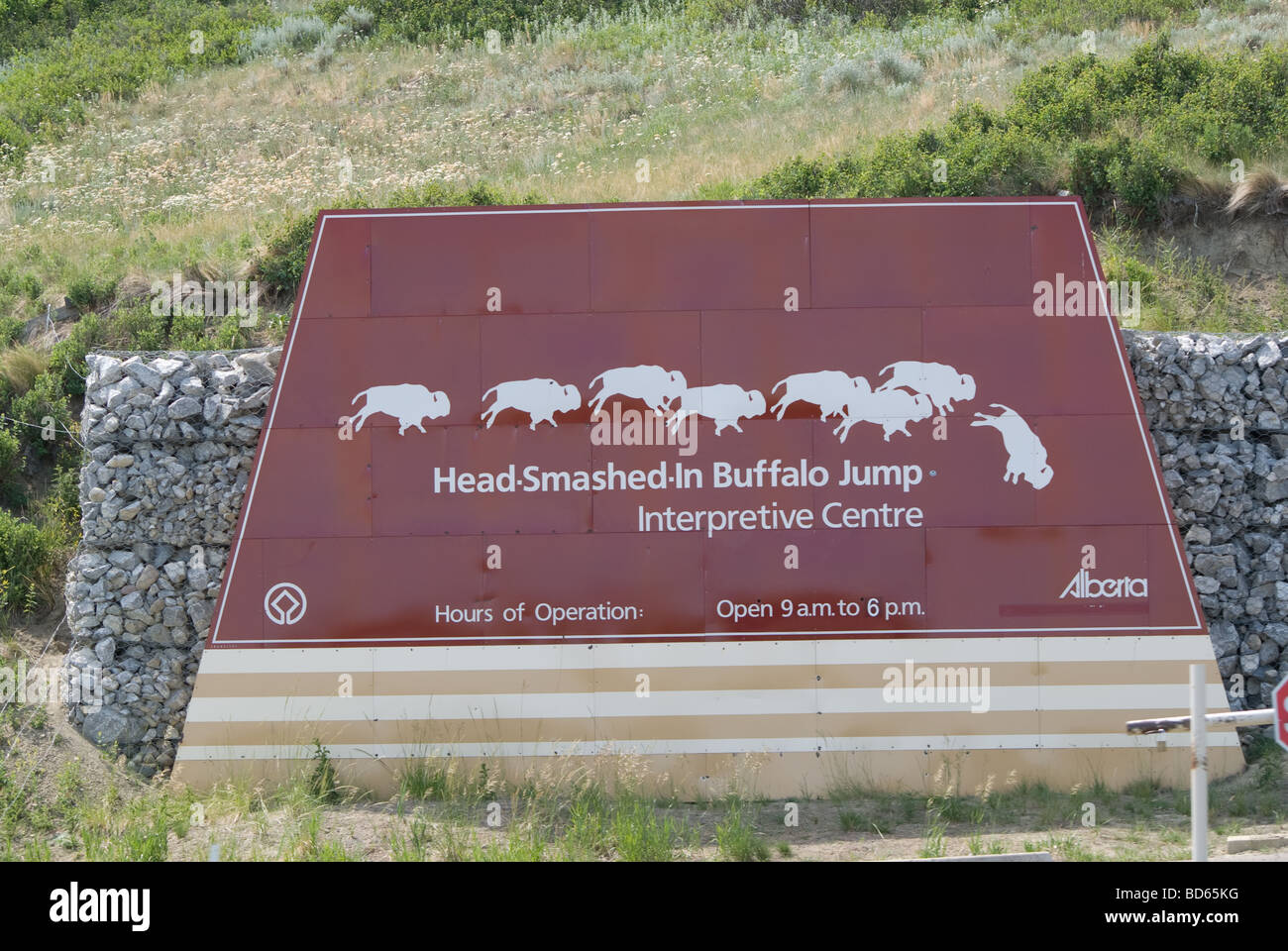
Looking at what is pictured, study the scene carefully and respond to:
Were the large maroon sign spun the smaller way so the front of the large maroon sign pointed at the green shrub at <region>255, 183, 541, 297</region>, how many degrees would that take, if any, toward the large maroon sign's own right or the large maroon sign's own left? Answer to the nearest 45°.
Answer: approximately 135° to the large maroon sign's own right

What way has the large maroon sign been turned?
toward the camera

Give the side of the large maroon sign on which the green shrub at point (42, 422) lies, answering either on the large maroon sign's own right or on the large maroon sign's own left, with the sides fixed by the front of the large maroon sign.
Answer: on the large maroon sign's own right

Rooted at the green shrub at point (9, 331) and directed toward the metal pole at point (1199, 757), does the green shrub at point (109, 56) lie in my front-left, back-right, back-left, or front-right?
back-left

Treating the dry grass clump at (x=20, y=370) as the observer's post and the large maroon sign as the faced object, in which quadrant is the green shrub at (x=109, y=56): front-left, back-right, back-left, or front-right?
back-left

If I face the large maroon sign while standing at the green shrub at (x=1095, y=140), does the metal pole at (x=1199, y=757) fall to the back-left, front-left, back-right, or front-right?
front-left
